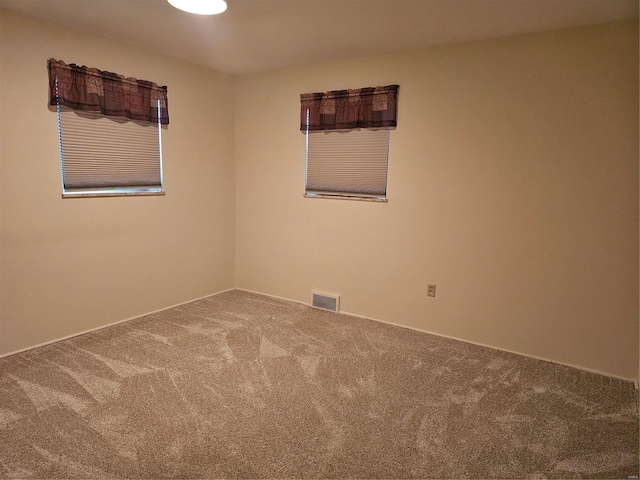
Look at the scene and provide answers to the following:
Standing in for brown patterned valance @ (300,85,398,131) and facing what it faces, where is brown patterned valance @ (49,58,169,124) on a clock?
brown patterned valance @ (49,58,169,124) is roughly at 1 o'clock from brown patterned valance @ (300,85,398,131).

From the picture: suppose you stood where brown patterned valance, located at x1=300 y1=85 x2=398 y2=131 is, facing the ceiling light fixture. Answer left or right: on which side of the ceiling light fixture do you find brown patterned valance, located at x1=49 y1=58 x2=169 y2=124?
right

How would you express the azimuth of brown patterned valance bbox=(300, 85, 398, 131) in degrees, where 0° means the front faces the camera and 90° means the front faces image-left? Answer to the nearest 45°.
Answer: approximately 45°

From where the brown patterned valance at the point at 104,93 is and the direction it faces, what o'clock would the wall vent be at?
The wall vent is roughly at 11 o'clock from the brown patterned valance.

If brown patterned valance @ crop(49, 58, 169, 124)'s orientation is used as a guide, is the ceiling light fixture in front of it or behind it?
in front

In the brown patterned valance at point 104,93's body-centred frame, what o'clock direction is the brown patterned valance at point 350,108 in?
the brown patterned valance at point 350,108 is roughly at 11 o'clock from the brown patterned valance at point 104,93.

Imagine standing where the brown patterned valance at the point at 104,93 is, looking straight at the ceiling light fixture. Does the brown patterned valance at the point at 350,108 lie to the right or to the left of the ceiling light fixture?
left

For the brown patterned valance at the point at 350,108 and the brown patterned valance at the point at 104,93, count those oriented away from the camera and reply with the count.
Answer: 0

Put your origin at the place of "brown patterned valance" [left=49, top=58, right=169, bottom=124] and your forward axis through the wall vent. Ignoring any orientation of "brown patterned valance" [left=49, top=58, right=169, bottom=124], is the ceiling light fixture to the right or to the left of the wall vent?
right

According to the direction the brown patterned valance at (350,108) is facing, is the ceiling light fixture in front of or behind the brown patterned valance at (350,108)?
in front
